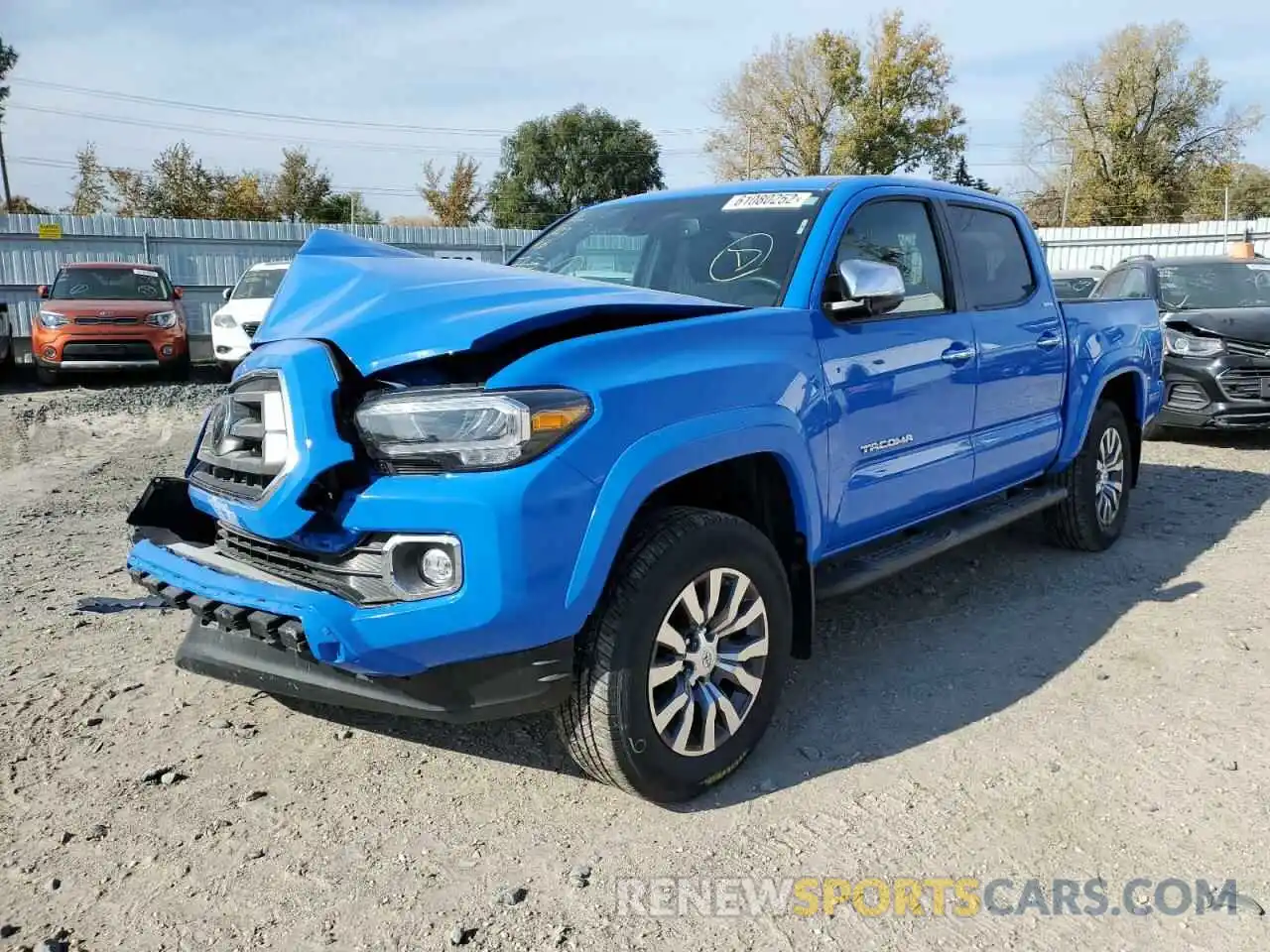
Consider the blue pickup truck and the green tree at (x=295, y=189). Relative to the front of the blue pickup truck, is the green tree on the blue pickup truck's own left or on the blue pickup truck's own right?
on the blue pickup truck's own right

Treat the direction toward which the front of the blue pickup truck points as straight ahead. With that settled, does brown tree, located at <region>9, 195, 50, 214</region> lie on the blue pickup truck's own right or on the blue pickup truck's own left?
on the blue pickup truck's own right

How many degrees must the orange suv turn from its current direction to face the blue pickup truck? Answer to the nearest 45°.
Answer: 0° — it already faces it

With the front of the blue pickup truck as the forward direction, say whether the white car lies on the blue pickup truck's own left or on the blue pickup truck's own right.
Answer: on the blue pickup truck's own right

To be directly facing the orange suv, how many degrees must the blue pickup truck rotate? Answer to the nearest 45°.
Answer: approximately 90° to its right

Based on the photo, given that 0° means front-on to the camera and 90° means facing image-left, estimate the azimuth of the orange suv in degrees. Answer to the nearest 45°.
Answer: approximately 0°

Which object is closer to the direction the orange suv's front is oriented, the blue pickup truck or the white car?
the blue pickup truck

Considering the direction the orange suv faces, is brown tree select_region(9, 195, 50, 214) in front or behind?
behind

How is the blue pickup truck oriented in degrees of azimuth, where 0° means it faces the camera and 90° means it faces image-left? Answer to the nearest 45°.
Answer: approximately 45°

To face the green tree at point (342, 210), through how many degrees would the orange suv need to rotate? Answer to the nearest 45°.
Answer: approximately 180°
